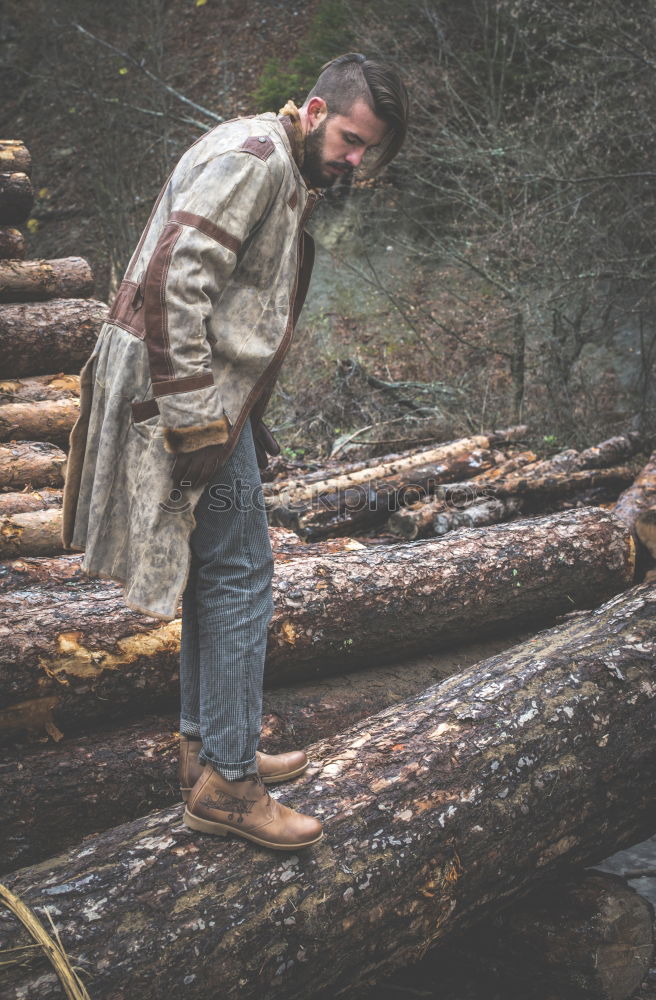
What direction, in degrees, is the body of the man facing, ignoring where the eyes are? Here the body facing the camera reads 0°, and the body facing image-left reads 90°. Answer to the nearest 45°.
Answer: approximately 270°
